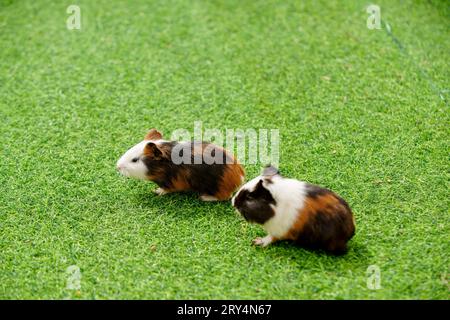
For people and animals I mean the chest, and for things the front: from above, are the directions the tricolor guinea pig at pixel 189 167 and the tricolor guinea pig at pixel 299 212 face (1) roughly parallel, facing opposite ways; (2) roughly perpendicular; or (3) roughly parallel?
roughly parallel

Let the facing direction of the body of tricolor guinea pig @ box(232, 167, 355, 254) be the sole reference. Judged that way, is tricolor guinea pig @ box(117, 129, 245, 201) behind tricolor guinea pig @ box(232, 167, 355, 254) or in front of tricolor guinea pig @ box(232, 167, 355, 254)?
in front

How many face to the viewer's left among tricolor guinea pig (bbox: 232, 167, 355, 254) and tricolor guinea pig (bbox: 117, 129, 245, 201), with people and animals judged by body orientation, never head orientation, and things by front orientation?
2

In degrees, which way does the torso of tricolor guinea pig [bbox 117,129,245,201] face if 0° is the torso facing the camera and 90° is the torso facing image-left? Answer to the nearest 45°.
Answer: approximately 90°

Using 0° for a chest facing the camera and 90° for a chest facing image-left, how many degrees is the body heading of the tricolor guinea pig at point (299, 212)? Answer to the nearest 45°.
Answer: approximately 90°

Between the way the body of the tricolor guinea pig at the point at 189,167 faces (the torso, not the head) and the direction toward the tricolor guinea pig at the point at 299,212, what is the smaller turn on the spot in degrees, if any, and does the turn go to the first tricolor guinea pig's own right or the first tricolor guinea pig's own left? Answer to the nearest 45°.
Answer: approximately 135° to the first tricolor guinea pig's own left
